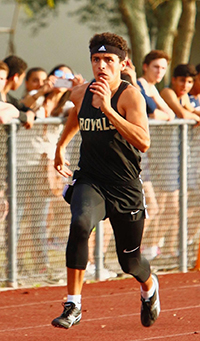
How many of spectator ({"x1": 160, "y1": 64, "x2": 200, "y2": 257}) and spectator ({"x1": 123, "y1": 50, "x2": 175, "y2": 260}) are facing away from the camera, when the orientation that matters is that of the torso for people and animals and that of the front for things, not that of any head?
0

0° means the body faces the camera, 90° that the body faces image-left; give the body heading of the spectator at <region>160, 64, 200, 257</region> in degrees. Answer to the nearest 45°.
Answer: approximately 315°

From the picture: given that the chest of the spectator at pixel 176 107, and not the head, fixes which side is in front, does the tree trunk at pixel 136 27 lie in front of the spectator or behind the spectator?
behind

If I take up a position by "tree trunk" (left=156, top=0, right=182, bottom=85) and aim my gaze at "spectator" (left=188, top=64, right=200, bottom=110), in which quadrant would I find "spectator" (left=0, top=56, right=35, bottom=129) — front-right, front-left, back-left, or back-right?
front-right

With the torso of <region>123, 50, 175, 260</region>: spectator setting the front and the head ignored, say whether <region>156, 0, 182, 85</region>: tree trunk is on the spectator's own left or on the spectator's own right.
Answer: on the spectator's own left

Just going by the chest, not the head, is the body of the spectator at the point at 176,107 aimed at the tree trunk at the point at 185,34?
no

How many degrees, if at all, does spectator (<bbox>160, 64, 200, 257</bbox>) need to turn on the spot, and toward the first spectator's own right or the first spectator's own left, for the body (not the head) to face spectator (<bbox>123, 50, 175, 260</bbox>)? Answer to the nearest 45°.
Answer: approximately 90° to the first spectator's own right

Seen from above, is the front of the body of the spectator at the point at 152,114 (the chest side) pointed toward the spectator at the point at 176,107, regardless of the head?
no

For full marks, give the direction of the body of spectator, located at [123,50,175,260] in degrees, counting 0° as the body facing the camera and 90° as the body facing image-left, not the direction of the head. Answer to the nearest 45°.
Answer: approximately 315°

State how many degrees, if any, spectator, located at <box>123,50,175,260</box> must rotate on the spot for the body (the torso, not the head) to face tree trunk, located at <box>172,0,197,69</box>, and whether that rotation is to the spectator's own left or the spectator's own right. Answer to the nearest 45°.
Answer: approximately 135° to the spectator's own left

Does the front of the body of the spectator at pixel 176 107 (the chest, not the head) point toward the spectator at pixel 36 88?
no

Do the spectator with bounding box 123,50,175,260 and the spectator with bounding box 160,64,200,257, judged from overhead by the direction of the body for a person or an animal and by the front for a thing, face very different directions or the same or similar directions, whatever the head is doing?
same or similar directions

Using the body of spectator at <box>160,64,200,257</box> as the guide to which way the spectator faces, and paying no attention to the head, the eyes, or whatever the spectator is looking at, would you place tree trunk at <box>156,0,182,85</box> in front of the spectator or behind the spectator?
behind
